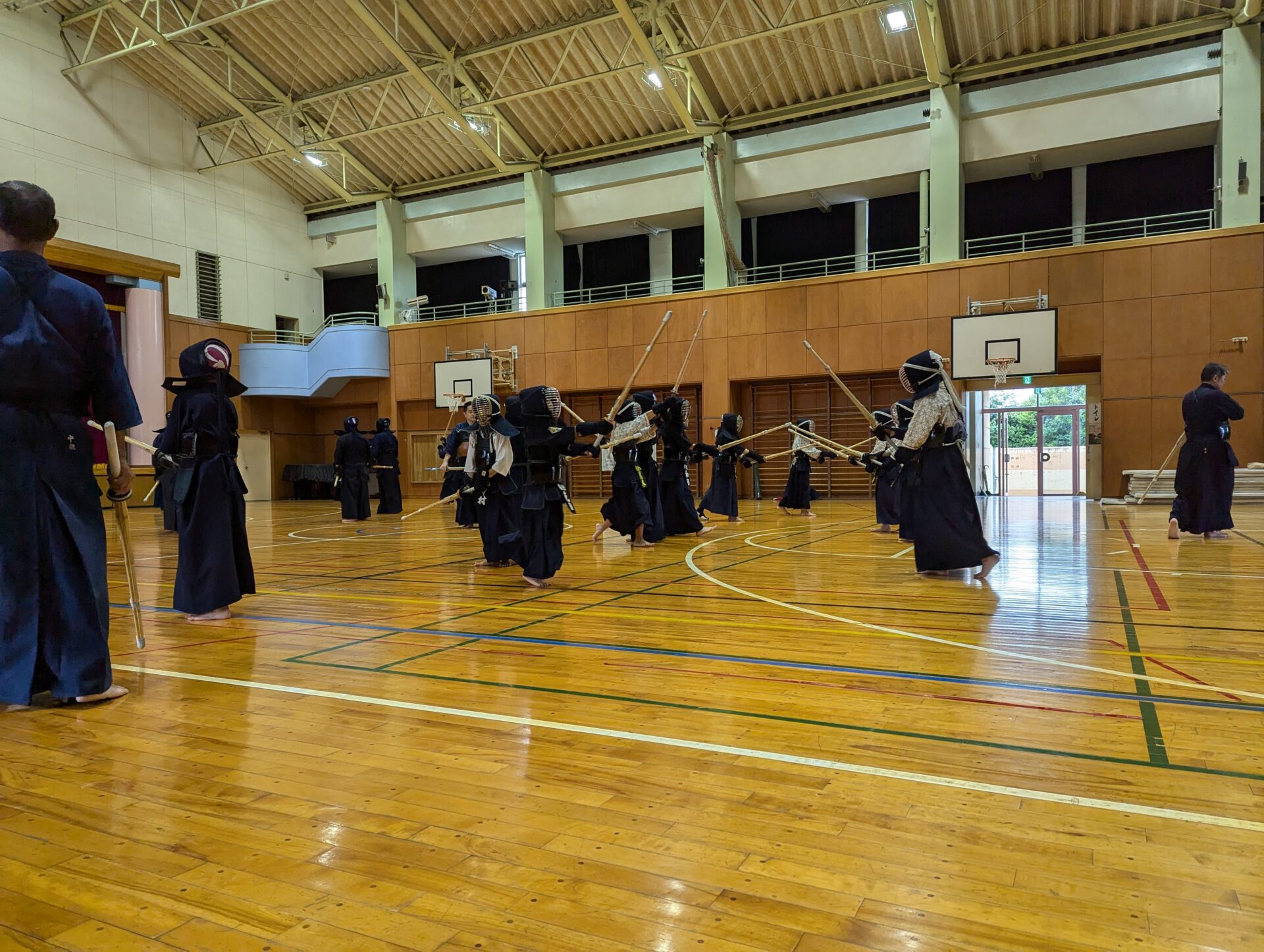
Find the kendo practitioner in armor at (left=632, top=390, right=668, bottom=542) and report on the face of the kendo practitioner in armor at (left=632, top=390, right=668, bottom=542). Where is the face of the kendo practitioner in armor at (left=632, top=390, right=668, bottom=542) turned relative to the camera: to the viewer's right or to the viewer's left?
to the viewer's left

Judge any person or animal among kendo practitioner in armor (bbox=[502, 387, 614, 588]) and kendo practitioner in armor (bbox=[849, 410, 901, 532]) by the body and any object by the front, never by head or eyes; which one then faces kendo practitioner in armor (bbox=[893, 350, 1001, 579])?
kendo practitioner in armor (bbox=[502, 387, 614, 588])

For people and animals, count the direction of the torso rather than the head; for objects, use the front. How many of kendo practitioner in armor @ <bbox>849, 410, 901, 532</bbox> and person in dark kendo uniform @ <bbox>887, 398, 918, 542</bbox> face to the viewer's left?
2

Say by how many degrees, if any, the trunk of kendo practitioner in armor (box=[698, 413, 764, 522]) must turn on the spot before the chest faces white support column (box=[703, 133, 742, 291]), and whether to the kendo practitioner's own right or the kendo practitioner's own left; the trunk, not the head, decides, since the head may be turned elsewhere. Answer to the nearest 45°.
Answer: approximately 90° to the kendo practitioner's own left

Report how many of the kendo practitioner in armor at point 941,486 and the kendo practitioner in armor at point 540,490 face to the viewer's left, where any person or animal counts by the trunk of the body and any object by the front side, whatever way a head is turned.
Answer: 1

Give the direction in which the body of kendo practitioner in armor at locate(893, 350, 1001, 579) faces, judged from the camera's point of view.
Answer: to the viewer's left

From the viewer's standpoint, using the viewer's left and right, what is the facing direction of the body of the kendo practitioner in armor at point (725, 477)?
facing to the right of the viewer

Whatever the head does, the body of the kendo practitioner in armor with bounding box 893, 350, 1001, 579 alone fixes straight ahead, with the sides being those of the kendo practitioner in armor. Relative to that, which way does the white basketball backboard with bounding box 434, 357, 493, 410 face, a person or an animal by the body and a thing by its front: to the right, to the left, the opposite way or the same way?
to the left

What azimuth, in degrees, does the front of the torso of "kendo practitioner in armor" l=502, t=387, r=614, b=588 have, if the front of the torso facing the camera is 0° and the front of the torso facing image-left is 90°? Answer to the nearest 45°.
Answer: approximately 270°
